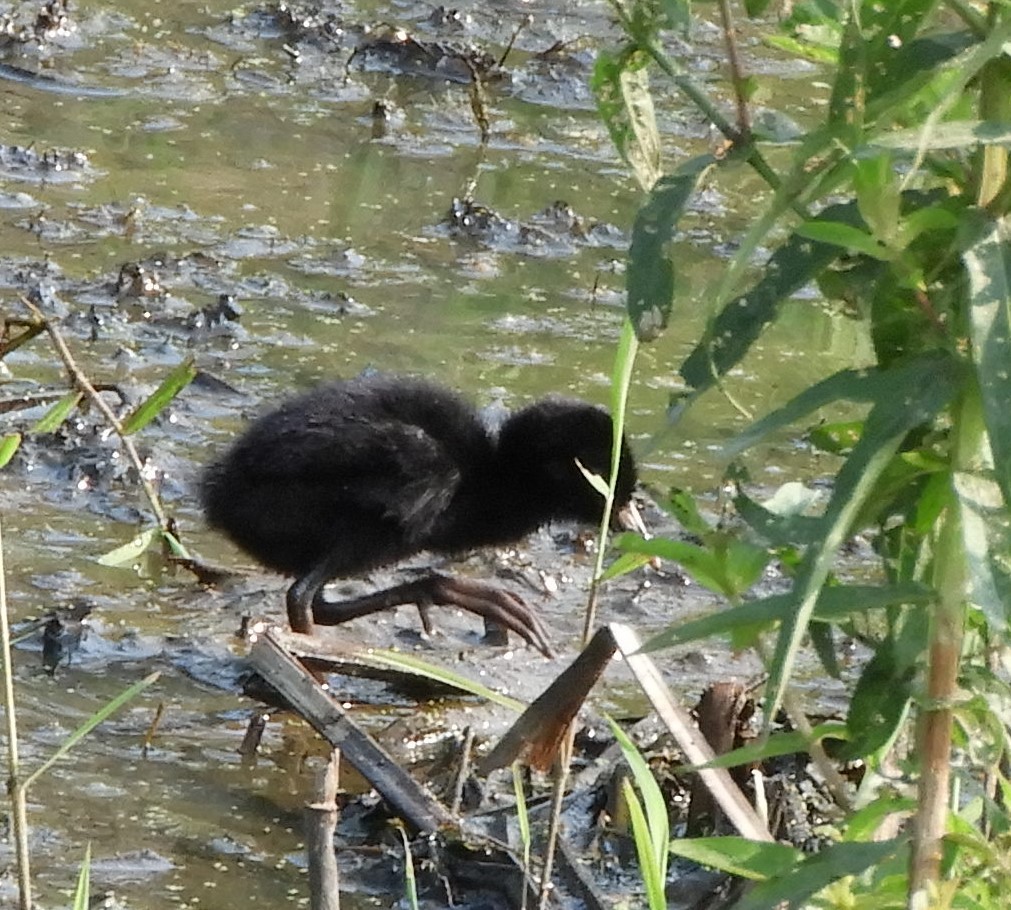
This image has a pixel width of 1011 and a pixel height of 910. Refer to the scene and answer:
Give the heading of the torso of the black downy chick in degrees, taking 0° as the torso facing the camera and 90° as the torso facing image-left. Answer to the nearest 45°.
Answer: approximately 270°

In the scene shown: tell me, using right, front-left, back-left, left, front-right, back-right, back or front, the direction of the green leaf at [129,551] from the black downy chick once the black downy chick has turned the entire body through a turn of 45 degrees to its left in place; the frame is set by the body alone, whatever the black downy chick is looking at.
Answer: back

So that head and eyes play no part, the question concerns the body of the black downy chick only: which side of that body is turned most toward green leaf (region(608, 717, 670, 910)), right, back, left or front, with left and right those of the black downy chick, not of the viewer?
right

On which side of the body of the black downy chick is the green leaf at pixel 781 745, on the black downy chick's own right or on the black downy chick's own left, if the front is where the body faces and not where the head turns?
on the black downy chick's own right

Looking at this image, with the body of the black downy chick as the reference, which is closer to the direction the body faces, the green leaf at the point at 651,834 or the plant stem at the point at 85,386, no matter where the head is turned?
the green leaf

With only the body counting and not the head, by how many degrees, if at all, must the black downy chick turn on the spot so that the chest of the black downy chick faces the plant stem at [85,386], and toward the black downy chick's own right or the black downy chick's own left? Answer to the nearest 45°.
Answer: approximately 135° to the black downy chick's own right

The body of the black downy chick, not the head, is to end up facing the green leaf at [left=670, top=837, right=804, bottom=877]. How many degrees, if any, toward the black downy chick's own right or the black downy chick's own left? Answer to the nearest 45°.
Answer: approximately 90° to the black downy chick's own right

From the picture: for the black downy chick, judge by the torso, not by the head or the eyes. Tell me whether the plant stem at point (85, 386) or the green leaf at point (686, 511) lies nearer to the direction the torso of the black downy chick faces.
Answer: the green leaf

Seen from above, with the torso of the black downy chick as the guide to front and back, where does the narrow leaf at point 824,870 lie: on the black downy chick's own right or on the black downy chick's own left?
on the black downy chick's own right

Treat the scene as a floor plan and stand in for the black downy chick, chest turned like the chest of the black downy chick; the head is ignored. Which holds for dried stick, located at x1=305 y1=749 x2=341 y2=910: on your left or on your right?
on your right

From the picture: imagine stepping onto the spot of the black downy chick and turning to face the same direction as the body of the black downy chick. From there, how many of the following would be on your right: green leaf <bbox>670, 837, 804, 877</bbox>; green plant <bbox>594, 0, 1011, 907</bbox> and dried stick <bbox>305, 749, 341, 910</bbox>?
3
